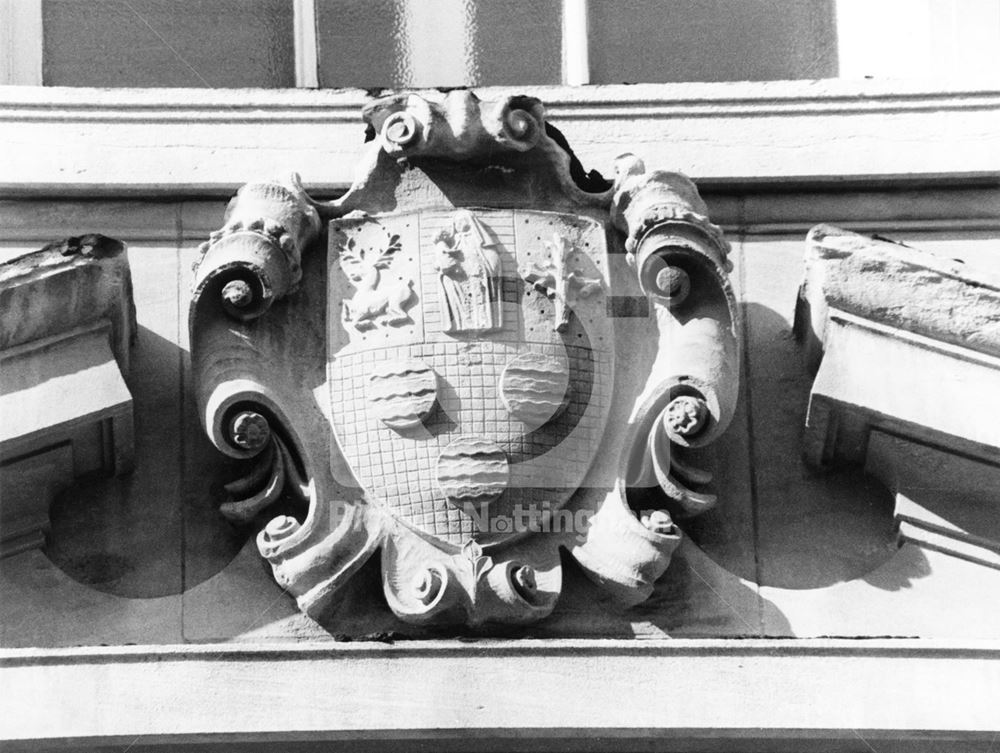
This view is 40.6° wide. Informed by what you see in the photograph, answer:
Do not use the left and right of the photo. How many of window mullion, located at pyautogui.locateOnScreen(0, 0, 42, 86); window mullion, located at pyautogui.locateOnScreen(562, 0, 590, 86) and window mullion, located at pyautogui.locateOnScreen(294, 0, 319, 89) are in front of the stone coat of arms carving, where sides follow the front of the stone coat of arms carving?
0

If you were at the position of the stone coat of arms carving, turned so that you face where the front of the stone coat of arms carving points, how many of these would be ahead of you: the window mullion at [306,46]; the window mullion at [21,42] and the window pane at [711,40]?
0

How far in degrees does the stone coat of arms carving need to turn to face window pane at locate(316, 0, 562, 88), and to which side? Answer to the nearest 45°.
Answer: approximately 180°

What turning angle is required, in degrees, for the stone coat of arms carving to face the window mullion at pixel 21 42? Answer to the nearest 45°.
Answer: approximately 135° to its right

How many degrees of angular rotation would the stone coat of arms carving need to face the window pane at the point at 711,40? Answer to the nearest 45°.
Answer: approximately 135° to its left

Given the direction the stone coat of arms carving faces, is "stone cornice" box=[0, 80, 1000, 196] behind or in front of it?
behind

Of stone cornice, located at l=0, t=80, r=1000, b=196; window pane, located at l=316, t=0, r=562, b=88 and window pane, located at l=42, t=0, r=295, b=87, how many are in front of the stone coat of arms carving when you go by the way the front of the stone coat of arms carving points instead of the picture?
0

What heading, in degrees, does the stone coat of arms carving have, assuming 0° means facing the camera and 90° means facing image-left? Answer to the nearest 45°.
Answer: approximately 0°

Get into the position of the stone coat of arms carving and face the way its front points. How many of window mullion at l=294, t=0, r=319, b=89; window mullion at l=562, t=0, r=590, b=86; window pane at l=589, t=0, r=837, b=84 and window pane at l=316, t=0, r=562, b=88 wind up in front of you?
0
